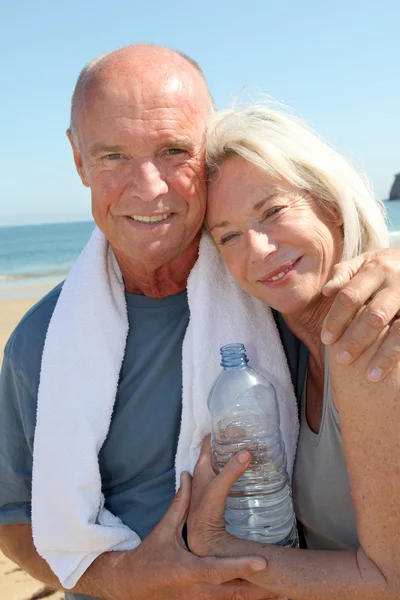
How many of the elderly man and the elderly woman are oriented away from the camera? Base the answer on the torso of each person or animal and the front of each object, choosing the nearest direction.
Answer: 0

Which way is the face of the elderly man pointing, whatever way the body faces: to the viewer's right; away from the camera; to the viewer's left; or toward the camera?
toward the camera

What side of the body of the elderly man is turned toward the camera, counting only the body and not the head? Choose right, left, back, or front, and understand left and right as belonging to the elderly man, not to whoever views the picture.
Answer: front
